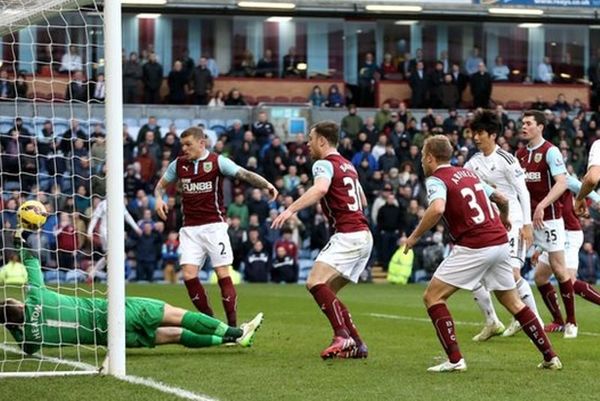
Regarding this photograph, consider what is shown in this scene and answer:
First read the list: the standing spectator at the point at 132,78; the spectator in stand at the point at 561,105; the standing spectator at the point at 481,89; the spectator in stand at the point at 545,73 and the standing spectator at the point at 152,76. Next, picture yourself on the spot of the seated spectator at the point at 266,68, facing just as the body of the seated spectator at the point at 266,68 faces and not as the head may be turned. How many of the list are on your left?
3

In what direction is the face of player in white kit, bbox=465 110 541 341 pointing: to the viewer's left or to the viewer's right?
to the viewer's left

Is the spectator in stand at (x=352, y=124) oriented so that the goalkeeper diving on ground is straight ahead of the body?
yes

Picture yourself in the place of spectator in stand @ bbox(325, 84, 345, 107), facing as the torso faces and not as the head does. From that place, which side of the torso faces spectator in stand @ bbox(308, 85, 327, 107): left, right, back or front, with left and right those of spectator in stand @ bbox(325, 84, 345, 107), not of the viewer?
right

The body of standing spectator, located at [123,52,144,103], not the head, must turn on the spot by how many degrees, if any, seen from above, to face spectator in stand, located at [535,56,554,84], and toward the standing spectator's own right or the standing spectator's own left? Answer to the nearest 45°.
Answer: approximately 90° to the standing spectator's own left

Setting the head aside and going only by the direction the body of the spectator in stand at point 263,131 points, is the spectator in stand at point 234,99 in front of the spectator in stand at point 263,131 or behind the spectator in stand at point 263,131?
behind

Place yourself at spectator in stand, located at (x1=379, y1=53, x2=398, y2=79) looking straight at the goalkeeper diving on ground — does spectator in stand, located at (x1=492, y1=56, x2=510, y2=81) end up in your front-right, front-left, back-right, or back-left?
back-left

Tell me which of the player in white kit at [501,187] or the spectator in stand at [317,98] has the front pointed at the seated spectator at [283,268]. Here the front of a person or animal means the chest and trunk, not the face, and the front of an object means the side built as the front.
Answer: the spectator in stand
